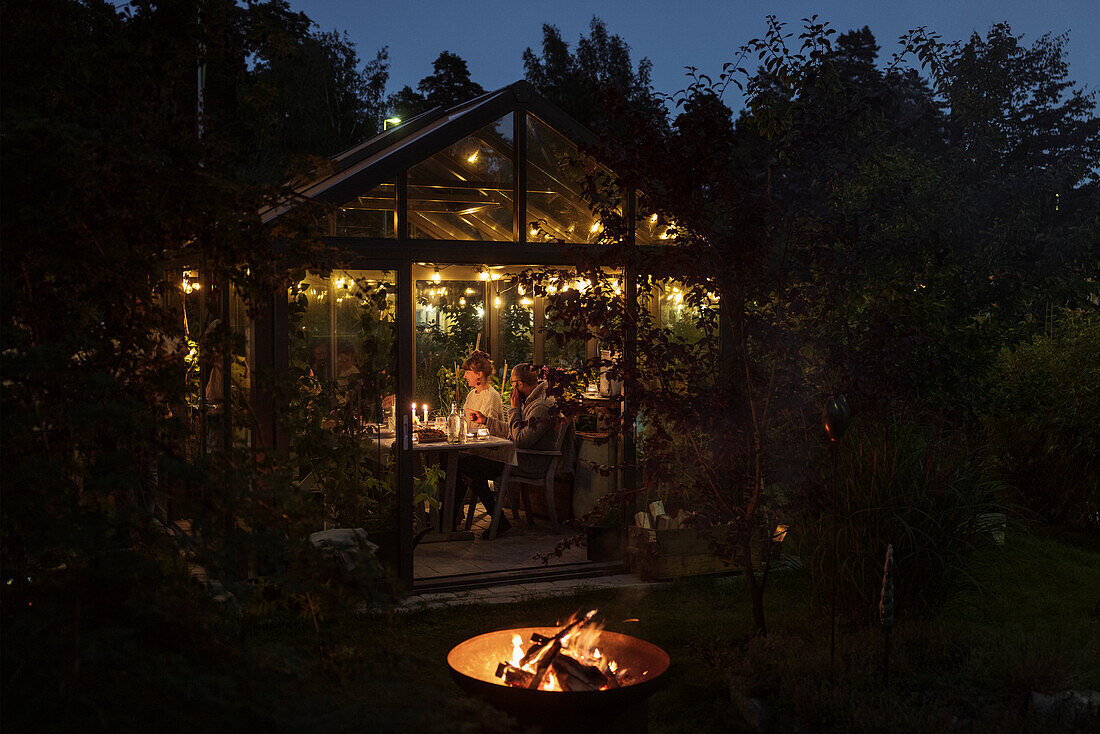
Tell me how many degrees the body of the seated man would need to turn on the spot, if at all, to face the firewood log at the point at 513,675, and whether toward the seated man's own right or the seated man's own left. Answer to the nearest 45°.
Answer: approximately 90° to the seated man's own left

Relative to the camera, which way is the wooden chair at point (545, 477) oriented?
to the viewer's left

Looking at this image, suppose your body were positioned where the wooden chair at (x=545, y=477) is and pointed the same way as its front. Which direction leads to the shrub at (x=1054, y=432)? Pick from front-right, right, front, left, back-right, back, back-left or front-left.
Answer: back

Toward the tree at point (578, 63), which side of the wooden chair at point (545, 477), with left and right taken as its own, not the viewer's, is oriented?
right

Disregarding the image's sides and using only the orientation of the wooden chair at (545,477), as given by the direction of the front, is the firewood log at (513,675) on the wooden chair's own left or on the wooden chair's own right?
on the wooden chair's own left

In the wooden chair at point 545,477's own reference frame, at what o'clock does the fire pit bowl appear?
The fire pit bowl is roughly at 9 o'clock from the wooden chair.

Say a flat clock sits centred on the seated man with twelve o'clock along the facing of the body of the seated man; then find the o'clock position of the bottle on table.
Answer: The bottle on table is roughly at 11 o'clock from the seated man.

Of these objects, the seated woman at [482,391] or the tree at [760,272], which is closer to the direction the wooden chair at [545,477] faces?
the seated woman

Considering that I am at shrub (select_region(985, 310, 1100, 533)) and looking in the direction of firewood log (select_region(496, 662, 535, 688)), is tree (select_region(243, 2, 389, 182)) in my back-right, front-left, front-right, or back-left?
back-right

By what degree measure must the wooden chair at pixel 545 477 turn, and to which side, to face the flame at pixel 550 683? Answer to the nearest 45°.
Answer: approximately 90° to its left

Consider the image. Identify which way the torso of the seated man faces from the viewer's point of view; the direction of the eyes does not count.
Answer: to the viewer's left
